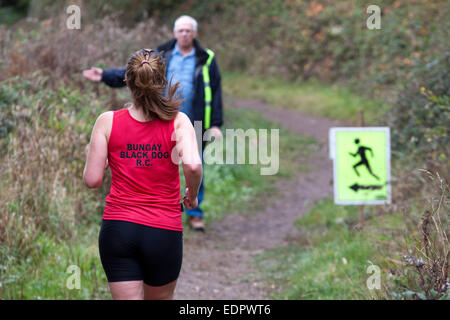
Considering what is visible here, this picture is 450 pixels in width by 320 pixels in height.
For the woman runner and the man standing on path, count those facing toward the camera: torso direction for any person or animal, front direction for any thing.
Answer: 1

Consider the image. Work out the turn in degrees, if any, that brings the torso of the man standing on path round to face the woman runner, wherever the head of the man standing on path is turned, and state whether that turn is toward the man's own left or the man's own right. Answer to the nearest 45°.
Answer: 0° — they already face them

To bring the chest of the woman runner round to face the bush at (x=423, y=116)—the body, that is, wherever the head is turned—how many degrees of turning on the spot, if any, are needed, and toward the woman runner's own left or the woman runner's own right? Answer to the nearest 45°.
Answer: approximately 45° to the woman runner's own right

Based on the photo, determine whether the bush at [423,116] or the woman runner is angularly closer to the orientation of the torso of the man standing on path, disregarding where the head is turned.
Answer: the woman runner

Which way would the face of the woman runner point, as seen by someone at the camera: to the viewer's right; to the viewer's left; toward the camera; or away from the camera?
away from the camera

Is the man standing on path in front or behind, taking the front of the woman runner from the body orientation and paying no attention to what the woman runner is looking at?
in front

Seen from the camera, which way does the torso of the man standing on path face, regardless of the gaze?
toward the camera

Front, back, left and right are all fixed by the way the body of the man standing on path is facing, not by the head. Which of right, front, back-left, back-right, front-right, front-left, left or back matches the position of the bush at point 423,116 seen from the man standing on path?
left

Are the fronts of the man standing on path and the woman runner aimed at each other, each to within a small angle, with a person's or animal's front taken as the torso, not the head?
yes

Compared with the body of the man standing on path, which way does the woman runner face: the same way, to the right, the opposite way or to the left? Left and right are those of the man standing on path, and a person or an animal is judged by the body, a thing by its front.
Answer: the opposite way

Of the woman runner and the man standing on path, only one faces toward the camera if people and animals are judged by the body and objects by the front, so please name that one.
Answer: the man standing on path

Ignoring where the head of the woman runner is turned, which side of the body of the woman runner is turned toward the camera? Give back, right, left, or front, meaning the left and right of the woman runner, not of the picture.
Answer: back

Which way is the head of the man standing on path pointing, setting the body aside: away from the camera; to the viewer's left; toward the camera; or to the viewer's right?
toward the camera

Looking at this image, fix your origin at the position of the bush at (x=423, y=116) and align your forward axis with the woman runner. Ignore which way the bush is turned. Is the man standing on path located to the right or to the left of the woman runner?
right
